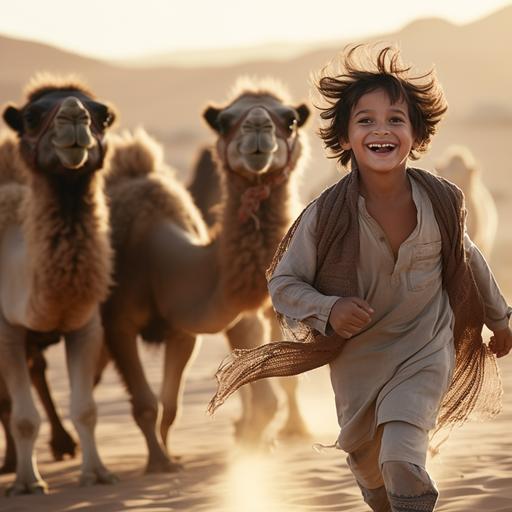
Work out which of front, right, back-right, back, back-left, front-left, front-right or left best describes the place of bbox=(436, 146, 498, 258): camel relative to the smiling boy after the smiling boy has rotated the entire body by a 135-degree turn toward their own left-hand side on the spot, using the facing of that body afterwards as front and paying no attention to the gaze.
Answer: front-left

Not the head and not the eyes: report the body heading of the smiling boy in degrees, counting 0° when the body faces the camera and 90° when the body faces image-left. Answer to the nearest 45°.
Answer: approximately 0°

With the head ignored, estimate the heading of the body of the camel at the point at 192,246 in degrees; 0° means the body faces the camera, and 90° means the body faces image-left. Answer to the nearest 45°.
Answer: approximately 315°

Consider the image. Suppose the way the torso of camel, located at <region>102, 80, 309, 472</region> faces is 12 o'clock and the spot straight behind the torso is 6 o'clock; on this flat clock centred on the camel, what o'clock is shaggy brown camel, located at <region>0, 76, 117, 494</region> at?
The shaggy brown camel is roughly at 3 o'clock from the camel.
